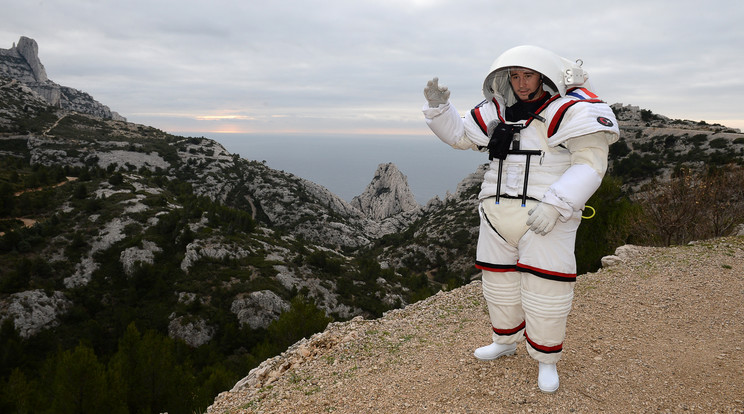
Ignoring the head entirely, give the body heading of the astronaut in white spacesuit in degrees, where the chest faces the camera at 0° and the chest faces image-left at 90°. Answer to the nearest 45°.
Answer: approximately 45°
